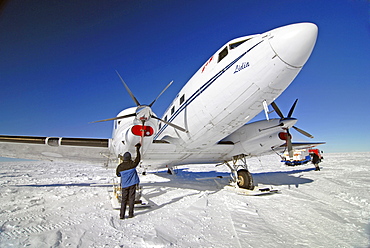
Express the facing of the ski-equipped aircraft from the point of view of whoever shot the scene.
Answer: facing the viewer and to the right of the viewer
